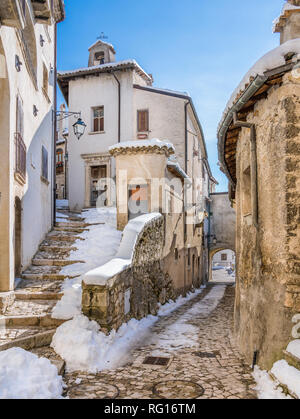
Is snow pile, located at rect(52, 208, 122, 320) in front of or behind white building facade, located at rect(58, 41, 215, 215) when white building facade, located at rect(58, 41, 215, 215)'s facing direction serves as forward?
in front

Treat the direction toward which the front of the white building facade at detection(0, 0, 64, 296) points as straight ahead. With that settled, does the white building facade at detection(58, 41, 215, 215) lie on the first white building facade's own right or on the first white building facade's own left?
on the first white building facade's own left

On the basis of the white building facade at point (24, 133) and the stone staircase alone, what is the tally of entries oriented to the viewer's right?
1

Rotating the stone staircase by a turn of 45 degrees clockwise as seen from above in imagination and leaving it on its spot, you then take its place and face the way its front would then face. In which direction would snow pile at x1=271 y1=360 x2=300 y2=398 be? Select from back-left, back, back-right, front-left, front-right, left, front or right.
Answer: left

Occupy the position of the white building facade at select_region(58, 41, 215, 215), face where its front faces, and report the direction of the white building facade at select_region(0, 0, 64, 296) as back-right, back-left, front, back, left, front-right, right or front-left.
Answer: front

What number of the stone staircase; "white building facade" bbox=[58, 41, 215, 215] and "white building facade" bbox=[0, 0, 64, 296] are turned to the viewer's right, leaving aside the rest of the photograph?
1

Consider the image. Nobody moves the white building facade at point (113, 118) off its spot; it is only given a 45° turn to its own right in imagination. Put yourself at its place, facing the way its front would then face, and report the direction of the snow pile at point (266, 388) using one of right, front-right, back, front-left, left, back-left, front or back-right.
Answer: front-left

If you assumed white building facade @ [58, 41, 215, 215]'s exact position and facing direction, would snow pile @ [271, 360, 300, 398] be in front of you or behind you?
in front

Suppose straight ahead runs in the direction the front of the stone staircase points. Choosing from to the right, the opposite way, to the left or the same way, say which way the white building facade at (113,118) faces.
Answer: the same way

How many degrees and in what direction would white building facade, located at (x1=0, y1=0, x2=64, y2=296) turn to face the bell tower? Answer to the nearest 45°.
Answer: approximately 90° to its left

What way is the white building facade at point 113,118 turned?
toward the camera

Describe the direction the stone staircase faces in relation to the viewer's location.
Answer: facing the viewer

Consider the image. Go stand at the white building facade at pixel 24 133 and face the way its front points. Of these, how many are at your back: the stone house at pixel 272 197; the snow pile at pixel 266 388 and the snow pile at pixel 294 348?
0

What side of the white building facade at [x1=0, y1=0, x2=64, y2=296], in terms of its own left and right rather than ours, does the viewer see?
right

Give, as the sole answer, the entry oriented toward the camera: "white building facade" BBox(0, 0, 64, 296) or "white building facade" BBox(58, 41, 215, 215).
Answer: "white building facade" BBox(58, 41, 215, 215)

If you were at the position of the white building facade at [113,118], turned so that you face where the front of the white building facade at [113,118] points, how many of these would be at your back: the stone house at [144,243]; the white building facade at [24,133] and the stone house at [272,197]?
0

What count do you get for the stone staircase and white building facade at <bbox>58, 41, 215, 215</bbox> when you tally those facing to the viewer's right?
0
